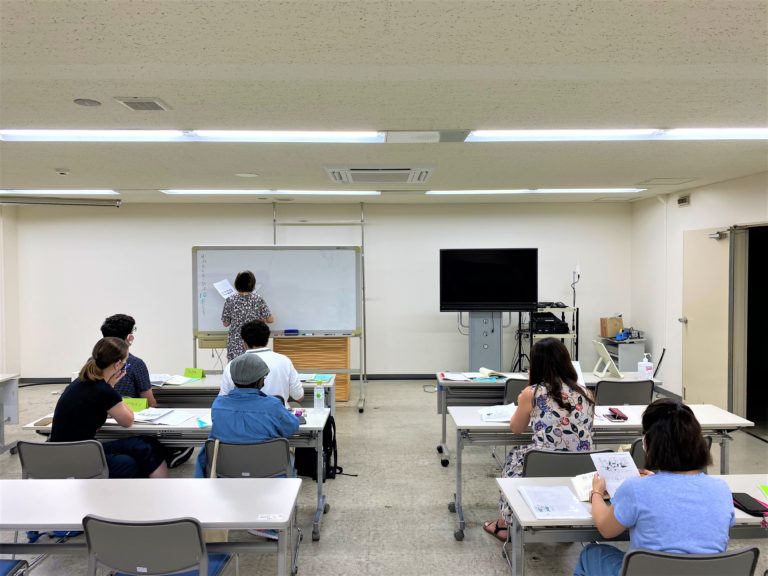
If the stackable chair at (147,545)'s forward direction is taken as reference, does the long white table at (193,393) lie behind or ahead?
ahead

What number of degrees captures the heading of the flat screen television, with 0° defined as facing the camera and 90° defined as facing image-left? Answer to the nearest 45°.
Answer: approximately 0°

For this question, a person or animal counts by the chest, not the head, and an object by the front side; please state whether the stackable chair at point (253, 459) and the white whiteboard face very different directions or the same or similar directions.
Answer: very different directions

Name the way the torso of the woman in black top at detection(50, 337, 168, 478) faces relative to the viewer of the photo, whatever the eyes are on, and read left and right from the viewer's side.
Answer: facing away from the viewer and to the right of the viewer

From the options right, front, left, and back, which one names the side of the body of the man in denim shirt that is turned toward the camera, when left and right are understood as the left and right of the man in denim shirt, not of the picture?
back

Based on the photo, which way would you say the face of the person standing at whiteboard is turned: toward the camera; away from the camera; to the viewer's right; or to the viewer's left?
away from the camera

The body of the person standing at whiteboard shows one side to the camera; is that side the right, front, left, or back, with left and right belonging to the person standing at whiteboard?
back

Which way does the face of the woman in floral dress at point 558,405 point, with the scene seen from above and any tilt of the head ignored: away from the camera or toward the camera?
away from the camera

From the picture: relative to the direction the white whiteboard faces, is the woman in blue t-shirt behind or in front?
in front

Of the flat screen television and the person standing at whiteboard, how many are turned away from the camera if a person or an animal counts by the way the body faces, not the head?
1

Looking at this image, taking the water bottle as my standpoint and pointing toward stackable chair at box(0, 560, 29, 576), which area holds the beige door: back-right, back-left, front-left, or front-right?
back-left

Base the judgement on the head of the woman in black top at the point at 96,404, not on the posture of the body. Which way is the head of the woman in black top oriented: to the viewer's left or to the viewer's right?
to the viewer's right

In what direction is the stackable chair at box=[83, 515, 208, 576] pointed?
away from the camera

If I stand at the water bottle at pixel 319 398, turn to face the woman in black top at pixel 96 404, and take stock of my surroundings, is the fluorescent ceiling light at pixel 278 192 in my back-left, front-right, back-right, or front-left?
back-right

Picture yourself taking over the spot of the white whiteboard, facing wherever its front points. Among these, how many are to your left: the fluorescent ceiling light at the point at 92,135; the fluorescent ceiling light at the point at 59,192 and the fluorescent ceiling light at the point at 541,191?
1

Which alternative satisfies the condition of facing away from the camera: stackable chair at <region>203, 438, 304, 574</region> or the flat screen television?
the stackable chair

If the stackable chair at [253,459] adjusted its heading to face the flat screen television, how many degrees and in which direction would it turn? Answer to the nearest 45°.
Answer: approximately 45° to its right

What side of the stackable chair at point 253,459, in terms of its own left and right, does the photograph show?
back

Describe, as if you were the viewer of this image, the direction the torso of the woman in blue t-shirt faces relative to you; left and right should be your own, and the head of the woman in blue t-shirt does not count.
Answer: facing away from the viewer and to the left of the viewer
